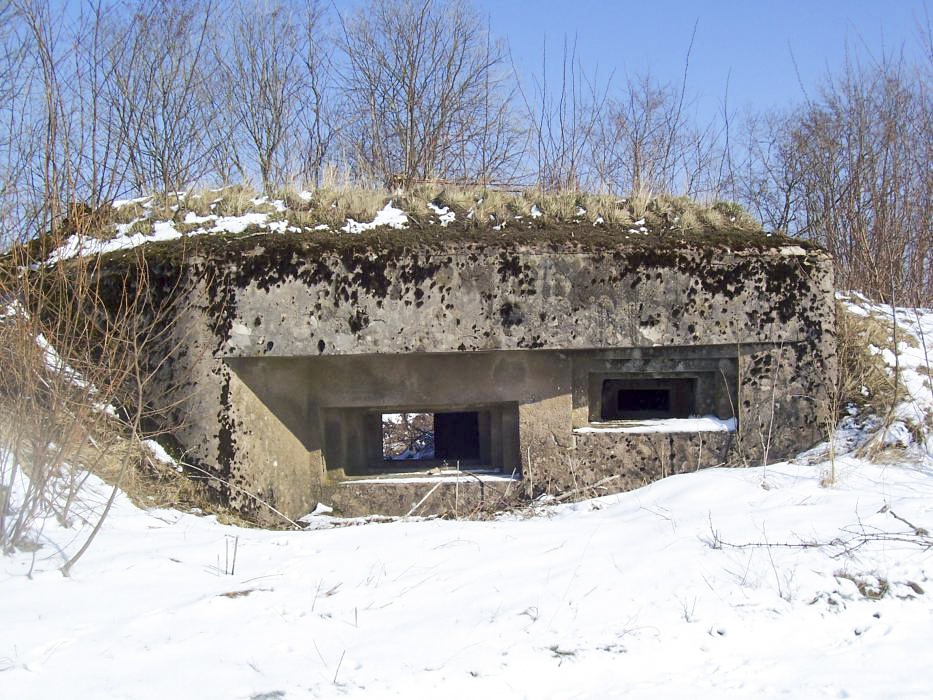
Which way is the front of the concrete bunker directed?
toward the camera

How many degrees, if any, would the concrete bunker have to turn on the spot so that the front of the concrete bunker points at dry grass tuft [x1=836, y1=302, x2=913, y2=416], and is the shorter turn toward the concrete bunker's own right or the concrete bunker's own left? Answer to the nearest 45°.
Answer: approximately 90° to the concrete bunker's own left
